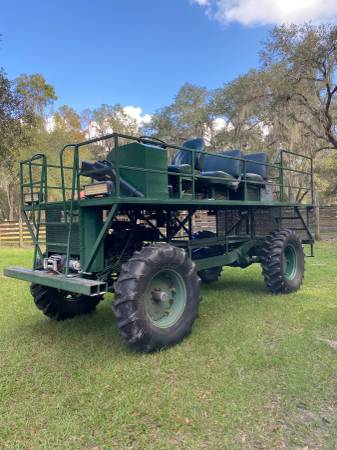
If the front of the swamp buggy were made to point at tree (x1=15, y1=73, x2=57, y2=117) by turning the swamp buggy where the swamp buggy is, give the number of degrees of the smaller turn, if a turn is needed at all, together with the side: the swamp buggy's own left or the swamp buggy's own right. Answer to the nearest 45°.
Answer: approximately 135° to the swamp buggy's own right

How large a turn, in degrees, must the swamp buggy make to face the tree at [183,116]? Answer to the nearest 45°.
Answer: approximately 135° to its right

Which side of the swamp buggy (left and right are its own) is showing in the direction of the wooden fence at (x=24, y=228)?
right

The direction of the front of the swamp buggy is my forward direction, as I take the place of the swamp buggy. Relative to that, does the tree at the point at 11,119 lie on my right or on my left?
on my right

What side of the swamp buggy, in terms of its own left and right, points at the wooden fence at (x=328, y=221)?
back

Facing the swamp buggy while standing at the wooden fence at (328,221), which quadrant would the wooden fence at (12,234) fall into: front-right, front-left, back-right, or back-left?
front-right

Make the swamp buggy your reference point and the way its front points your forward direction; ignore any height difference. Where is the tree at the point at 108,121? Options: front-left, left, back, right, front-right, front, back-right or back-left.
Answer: back-right

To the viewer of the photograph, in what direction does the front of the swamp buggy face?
facing the viewer and to the left of the viewer
